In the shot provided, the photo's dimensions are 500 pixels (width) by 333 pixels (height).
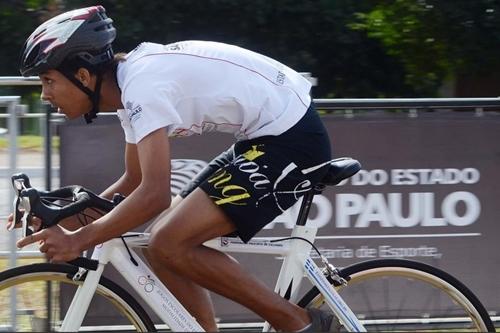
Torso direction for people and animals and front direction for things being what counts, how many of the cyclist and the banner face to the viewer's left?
1

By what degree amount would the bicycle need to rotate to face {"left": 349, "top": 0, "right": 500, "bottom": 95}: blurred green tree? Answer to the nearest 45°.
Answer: approximately 90° to its right

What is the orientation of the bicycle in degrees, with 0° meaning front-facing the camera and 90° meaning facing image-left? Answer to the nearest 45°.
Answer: approximately 90°

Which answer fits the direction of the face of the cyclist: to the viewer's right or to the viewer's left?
to the viewer's left

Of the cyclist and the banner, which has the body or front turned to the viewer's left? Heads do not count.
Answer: the cyclist

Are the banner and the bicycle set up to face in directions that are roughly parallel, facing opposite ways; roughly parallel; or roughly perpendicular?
roughly perpendicular

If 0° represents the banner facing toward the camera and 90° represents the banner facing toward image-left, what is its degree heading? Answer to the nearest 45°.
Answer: approximately 0°

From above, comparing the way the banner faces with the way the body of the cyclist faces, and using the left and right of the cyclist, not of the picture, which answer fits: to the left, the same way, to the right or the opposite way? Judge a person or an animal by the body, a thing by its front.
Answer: to the left

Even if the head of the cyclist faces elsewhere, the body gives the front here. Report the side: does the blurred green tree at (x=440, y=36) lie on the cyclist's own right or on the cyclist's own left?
on the cyclist's own right

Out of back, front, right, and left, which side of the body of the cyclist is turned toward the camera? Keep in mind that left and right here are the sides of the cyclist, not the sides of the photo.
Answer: left
